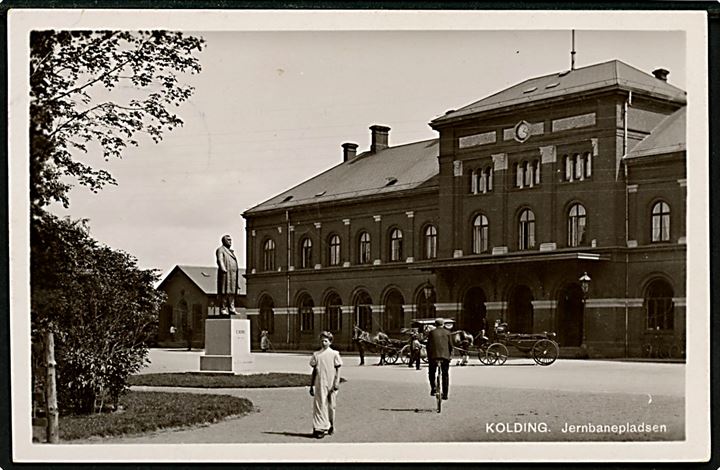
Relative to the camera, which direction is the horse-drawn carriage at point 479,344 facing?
to the viewer's left

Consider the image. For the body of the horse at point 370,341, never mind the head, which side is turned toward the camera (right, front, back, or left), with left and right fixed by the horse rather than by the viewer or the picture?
left

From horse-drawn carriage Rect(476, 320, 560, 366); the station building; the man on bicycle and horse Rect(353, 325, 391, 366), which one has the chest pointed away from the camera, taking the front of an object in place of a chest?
the man on bicycle

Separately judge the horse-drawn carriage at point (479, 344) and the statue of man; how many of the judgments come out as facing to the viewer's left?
1

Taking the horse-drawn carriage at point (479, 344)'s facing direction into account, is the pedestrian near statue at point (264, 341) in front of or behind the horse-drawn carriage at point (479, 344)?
in front

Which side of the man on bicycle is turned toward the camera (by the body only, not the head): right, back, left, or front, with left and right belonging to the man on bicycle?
back

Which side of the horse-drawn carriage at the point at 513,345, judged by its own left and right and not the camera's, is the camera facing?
left

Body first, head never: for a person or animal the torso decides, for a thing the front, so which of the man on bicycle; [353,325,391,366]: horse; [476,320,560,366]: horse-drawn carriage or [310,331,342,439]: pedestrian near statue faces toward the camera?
the pedestrian near statue
